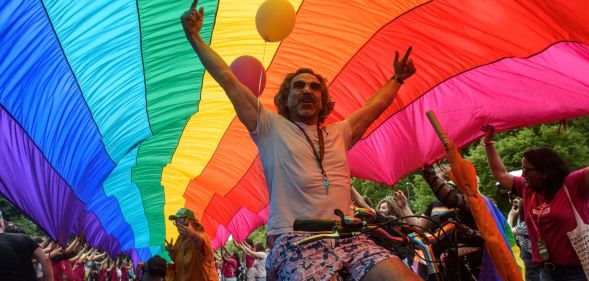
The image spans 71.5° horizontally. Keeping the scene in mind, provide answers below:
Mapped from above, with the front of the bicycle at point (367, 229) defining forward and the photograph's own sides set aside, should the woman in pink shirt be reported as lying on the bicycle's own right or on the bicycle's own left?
on the bicycle's own left

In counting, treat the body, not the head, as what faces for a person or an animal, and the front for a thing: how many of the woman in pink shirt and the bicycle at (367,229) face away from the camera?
0

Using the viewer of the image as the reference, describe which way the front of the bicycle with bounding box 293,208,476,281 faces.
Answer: facing the viewer and to the right of the viewer

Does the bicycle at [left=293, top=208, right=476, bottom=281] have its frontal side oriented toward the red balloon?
no

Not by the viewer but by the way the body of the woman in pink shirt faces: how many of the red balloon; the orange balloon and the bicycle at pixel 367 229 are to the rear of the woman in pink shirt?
0

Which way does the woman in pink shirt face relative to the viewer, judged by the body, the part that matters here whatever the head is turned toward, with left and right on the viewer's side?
facing the viewer and to the left of the viewer
